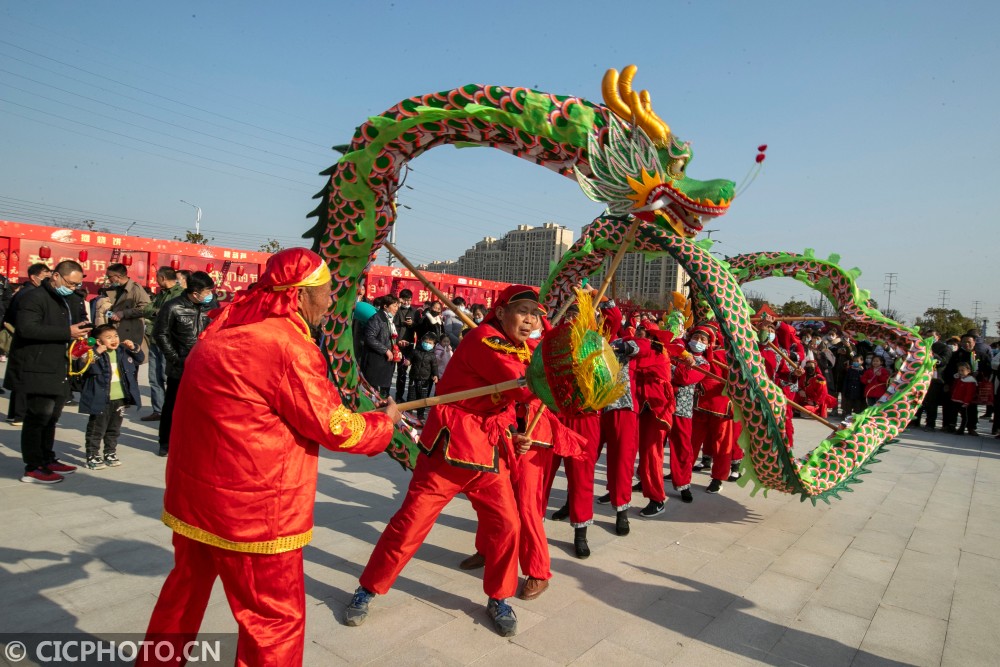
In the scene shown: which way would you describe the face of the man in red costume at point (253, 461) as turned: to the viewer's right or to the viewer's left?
to the viewer's right

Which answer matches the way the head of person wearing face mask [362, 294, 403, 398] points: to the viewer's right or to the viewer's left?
to the viewer's right

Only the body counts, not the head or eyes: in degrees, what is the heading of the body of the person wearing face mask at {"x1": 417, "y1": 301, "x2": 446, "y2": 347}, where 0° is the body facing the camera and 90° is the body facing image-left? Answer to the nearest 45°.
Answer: approximately 315°

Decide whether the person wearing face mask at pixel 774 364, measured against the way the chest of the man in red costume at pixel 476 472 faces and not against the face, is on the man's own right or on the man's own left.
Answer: on the man's own left

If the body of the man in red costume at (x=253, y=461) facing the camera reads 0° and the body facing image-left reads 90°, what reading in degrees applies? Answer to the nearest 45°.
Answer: approximately 225°
